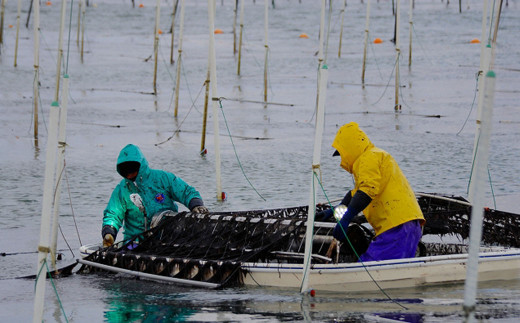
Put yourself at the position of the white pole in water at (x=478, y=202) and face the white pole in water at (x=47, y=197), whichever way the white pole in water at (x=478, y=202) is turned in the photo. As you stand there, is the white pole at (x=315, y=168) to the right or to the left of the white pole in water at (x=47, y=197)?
right

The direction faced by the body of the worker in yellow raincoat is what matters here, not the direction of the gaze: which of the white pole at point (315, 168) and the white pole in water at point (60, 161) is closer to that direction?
the white pole in water

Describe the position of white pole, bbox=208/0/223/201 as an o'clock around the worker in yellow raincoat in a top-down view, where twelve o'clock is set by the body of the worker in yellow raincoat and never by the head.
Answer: The white pole is roughly at 2 o'clock from the worker in yellow raincoat.

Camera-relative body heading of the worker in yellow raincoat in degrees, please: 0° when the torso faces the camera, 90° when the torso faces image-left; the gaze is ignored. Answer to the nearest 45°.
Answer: approximately 90°

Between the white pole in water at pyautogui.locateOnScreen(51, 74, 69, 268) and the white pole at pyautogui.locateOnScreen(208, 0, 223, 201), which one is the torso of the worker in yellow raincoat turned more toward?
the white pole in water

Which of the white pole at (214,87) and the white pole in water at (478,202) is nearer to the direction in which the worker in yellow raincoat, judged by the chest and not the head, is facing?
the white pole at (214,87)

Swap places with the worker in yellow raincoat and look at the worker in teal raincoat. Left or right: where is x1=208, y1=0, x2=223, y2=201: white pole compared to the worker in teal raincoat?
right
